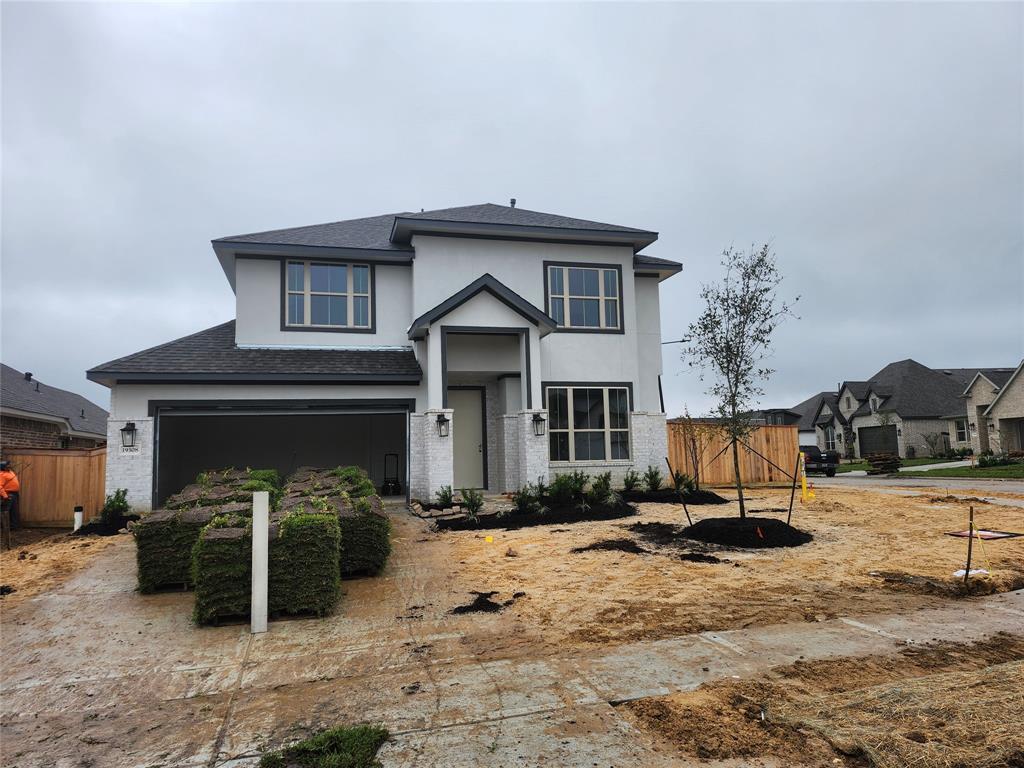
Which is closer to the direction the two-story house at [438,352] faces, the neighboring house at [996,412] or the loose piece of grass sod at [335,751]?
the loose piece of grass sod

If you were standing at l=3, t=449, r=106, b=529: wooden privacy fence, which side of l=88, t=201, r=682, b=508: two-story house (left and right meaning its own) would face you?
right

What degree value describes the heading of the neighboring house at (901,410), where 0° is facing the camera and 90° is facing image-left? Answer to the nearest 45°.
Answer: approximately 45°

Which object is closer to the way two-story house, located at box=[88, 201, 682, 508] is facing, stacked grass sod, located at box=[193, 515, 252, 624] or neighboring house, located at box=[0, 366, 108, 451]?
the stacked grass sod

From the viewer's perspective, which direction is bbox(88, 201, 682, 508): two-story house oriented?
toward the camera

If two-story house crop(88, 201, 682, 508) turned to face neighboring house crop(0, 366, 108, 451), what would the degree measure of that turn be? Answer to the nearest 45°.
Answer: approximately 135° to its right

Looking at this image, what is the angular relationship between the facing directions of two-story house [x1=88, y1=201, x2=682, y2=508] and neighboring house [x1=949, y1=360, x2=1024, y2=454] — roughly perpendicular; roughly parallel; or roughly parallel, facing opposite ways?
roughly perpendicular

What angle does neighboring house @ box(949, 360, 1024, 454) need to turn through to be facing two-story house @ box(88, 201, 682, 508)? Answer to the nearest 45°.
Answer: approximately 45° to its left

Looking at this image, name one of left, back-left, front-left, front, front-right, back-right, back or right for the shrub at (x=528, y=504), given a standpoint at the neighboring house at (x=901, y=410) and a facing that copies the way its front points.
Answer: front-left

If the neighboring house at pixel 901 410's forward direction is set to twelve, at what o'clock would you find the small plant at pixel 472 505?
The small plant is roughly at 11 o'clock from the neighboring house.

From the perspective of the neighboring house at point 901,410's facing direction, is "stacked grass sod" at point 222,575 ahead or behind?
ahead

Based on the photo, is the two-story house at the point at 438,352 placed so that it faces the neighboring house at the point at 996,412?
no

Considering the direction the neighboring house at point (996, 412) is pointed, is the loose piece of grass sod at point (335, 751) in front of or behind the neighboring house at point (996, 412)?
in front

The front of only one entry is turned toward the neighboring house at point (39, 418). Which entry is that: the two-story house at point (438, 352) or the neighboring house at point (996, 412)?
the neighboring house at point (996, 412)

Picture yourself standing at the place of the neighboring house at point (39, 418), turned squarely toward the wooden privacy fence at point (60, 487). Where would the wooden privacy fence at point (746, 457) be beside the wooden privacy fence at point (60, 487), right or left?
left

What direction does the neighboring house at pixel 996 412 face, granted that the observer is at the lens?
facing the viewer and to the left of the viewer
